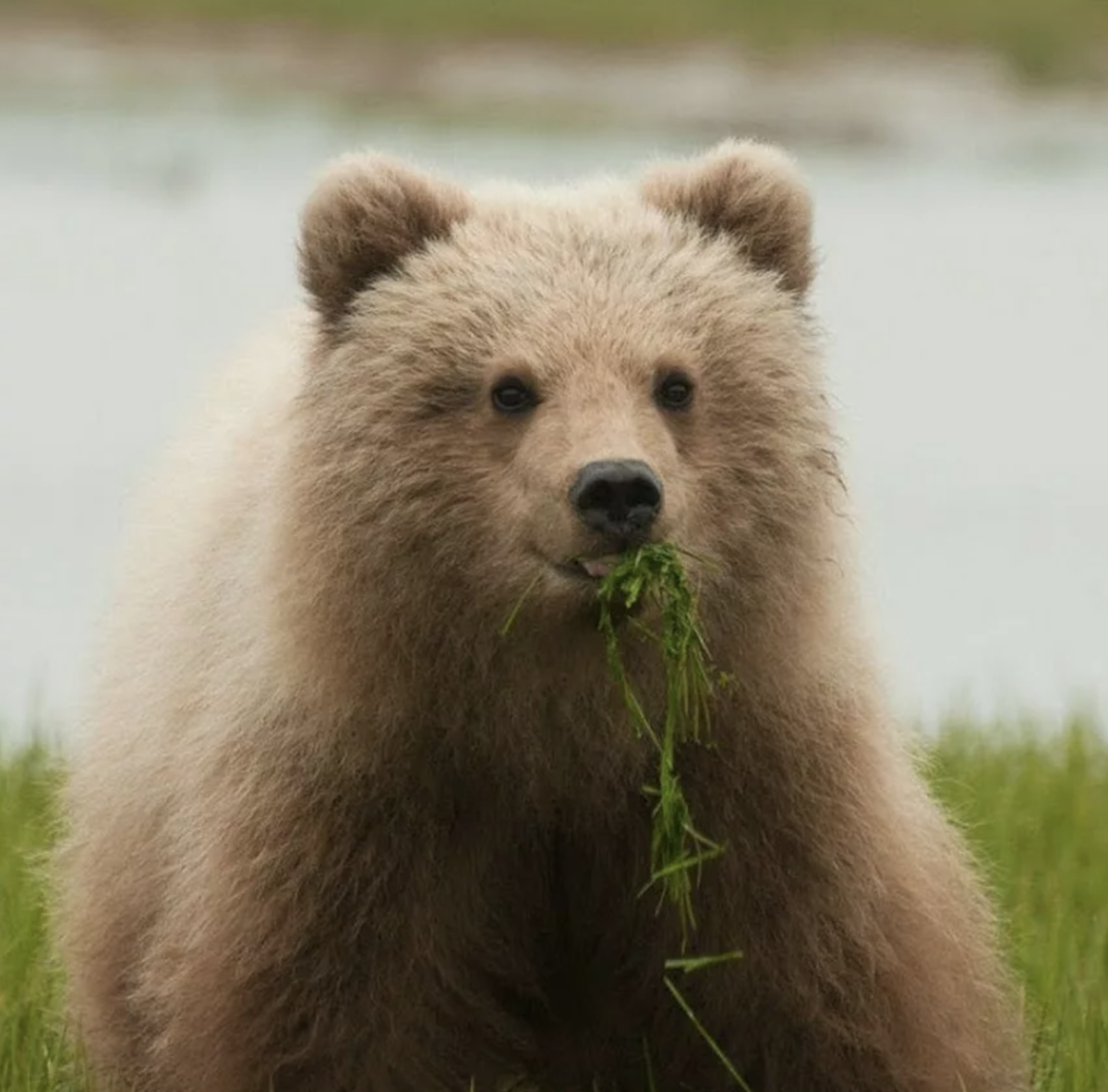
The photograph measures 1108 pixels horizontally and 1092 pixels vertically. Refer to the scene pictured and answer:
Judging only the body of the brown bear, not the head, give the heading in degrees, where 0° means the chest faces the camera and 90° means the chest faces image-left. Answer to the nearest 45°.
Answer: approximately 0°
